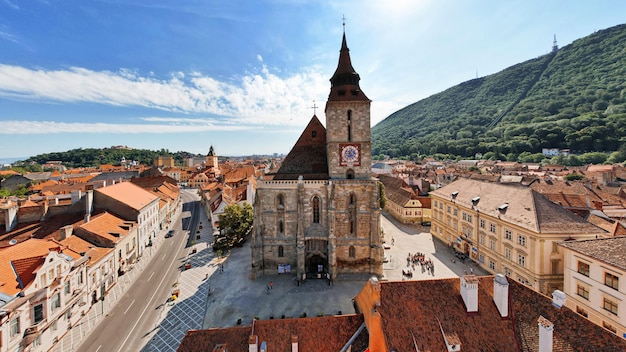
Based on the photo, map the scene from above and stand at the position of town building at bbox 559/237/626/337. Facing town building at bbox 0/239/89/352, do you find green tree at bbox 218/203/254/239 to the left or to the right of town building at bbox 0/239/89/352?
right

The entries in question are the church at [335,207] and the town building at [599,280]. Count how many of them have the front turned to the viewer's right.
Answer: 0

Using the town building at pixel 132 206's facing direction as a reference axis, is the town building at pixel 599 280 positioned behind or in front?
in front

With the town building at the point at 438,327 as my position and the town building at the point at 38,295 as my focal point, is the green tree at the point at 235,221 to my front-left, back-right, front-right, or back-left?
front-right

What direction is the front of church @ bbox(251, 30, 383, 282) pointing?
toward the camera

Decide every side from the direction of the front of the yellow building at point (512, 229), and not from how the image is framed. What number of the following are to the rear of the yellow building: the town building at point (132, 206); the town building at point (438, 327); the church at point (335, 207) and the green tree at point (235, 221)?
0

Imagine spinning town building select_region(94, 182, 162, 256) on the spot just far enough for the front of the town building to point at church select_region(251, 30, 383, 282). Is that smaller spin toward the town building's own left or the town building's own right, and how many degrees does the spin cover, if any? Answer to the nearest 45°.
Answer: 0° — it already faces it

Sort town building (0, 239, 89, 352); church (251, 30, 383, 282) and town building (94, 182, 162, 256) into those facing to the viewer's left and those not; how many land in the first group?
0

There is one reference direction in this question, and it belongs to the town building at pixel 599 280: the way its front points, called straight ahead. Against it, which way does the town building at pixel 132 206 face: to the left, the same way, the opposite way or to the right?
the opposite way

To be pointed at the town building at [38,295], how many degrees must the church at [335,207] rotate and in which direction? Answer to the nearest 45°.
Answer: approximately 45° to its right

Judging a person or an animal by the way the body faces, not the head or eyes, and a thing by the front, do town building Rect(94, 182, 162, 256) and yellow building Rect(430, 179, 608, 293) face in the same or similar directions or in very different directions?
very different directions

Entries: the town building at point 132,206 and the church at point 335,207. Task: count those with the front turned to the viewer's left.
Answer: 0

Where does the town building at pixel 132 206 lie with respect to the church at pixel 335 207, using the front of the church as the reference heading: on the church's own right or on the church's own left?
on the church's own right

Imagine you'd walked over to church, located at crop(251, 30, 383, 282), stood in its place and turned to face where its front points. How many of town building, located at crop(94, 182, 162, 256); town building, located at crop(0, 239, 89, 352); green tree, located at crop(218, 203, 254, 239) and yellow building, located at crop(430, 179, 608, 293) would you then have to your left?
1

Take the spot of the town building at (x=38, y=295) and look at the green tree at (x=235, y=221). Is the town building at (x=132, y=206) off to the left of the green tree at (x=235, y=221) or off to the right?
left

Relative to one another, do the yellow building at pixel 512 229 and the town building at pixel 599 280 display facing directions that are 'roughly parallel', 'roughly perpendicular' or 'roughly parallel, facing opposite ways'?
roughly parallel

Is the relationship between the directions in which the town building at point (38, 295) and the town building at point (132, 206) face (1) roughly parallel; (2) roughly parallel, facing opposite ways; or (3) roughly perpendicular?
roughly parallel

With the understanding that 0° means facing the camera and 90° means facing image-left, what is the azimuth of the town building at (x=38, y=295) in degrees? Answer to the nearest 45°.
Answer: approximately 315°
